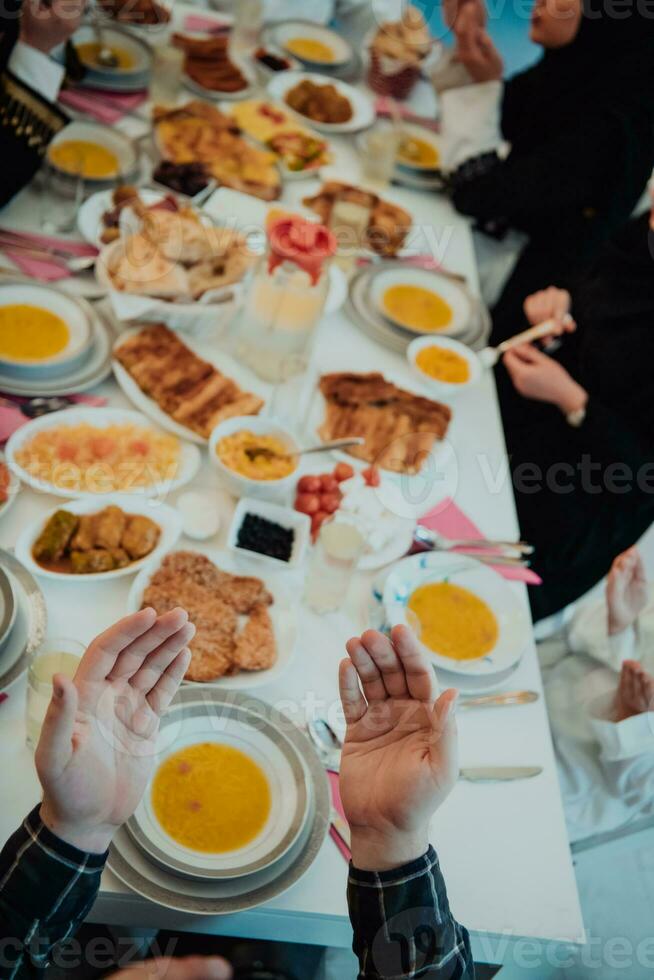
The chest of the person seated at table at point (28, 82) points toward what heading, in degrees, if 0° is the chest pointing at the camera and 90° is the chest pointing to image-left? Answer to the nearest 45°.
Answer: approximately 270°

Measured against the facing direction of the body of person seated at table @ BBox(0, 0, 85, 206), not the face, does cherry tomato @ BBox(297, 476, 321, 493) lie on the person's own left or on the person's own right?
on the person's own right

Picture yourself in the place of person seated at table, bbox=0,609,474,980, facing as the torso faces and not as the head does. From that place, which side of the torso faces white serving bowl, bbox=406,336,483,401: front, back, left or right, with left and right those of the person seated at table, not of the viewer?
front

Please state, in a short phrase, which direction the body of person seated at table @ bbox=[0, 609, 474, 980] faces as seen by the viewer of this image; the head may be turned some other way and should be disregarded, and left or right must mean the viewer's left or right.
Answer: facing away from the viewer

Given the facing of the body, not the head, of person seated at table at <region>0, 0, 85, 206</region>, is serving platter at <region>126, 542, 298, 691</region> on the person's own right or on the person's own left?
on the person's own right

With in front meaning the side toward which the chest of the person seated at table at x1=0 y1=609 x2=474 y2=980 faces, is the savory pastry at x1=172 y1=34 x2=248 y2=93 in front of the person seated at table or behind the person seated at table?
in front

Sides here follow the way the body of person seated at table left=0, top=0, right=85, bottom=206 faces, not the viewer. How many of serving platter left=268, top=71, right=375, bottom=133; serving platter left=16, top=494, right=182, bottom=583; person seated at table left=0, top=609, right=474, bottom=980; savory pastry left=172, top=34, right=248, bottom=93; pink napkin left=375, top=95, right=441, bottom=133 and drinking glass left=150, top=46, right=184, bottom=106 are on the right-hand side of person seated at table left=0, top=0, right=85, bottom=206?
2

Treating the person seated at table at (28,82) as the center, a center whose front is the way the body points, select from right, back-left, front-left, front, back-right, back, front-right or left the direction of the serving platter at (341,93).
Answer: front-left

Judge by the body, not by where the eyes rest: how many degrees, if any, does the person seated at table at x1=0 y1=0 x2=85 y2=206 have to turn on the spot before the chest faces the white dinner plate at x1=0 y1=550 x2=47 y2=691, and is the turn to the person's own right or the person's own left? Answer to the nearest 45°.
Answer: approximately 90° to the person's own right

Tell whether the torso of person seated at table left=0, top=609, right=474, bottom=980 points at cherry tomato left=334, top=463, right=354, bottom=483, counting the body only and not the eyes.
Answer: yes

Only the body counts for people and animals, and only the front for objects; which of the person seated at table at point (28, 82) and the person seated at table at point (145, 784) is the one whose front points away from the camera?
the person seated at table at point (145, 784)

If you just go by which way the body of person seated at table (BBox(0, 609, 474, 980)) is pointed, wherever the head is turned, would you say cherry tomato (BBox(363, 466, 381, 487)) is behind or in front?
in front
